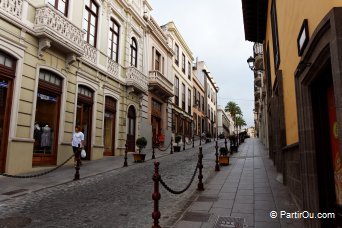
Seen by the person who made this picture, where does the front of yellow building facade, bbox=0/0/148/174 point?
facing the viewer and to the right of the viewer

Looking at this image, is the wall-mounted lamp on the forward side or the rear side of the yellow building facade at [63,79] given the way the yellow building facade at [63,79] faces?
on the forward side
